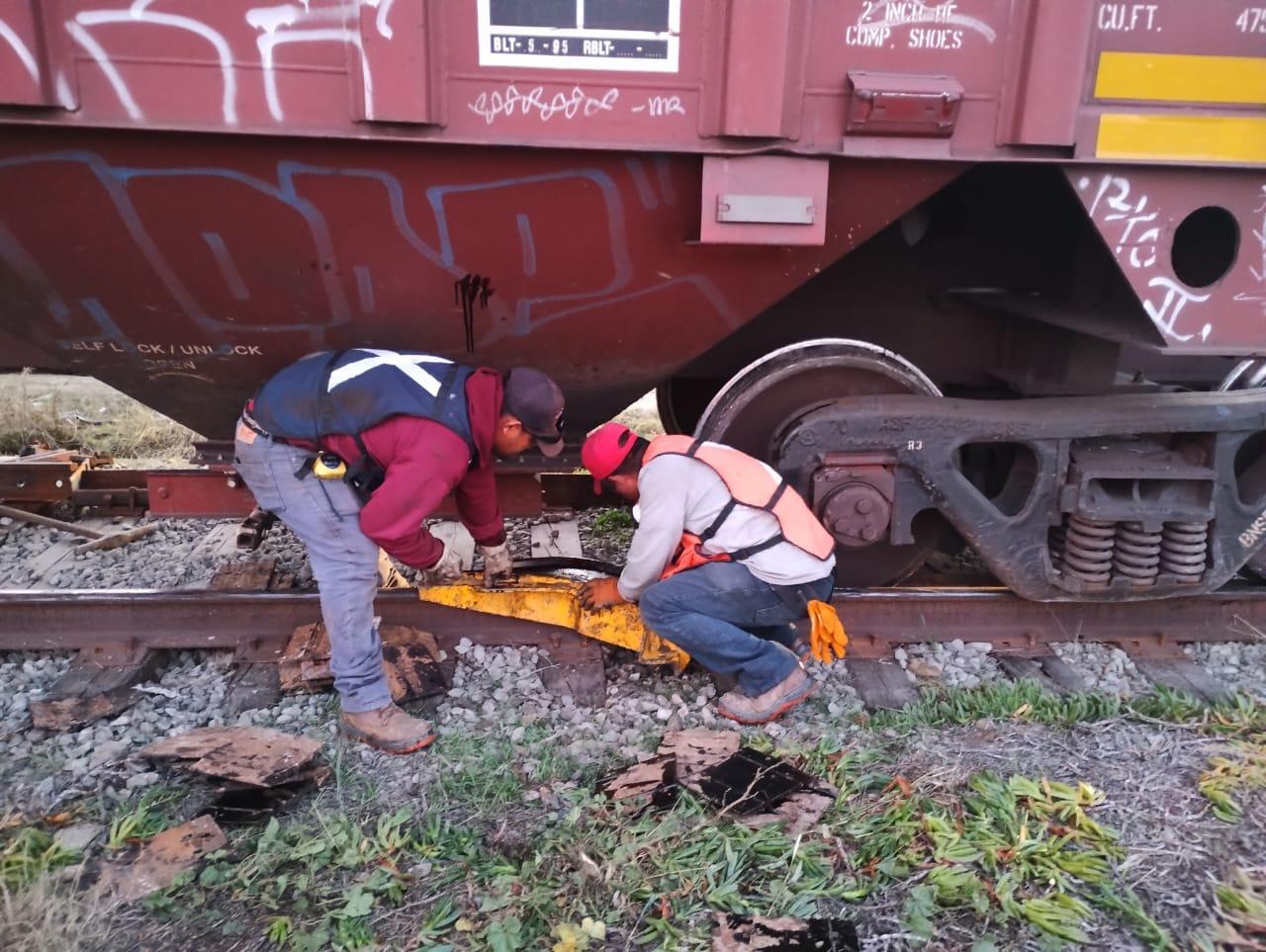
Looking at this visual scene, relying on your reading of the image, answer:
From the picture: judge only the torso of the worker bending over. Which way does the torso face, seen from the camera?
to the viewer's right

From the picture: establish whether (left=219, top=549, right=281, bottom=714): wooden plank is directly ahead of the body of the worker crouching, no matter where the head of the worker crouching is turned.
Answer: yes

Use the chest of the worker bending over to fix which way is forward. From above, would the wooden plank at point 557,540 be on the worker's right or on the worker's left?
on the worker's left

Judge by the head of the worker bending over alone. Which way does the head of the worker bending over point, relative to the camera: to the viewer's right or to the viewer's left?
to the viewer's right

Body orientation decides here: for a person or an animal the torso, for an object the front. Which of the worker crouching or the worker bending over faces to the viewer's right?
the worker bending over

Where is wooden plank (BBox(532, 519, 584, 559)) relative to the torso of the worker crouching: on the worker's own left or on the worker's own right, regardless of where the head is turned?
on the worker's own right

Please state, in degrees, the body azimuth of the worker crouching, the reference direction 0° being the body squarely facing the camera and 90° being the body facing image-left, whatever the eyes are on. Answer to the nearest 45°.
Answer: approximately 90°

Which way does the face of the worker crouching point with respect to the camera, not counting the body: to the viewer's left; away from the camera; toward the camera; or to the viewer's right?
to the viewer's left

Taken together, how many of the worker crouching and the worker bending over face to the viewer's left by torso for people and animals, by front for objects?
1

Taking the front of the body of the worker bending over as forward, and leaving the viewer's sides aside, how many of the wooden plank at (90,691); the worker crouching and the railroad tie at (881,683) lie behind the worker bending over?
1

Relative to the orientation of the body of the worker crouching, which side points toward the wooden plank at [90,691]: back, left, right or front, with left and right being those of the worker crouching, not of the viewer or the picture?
front

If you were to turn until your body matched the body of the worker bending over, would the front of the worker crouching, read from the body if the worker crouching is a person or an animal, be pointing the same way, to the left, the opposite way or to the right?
the opposite way
